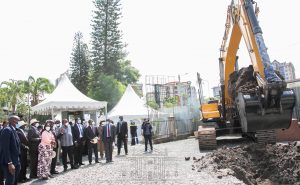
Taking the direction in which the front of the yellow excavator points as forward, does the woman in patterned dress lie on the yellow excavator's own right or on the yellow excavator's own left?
on the yellow excavator's own right

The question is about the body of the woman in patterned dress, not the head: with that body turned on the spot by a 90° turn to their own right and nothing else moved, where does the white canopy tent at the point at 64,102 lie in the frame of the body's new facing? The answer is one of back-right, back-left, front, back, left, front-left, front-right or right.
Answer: back-right

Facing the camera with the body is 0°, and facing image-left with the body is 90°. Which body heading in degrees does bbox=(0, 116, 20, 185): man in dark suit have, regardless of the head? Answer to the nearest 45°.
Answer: approximately 270°

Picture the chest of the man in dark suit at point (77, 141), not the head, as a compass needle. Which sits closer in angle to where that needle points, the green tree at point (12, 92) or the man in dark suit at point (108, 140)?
the man in dark suit

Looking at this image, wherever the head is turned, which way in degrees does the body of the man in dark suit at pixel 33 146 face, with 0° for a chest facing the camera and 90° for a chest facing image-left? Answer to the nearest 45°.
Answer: approximately 315°

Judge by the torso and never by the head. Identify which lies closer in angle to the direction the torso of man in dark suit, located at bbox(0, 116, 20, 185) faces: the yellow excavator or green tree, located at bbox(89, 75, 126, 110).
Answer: the yellow excavator
